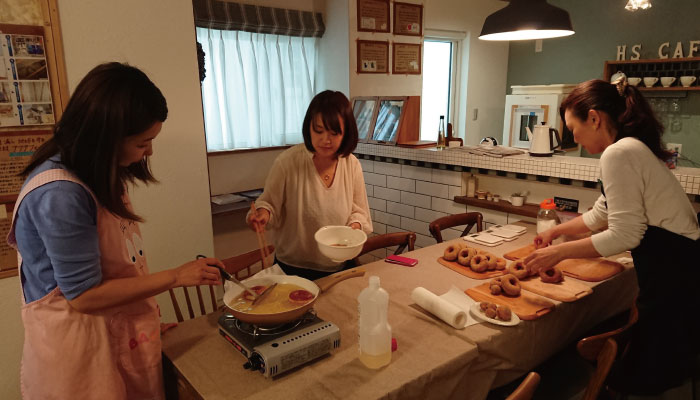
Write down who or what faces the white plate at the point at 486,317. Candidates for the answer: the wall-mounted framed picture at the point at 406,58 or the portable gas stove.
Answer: the wall-mounted framed picture

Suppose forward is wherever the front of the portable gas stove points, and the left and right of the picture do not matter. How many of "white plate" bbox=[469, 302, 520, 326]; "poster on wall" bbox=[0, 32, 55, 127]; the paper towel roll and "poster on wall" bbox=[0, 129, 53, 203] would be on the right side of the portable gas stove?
2

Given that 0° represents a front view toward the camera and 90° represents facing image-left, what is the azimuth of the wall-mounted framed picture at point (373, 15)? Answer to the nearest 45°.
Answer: approximately 0°

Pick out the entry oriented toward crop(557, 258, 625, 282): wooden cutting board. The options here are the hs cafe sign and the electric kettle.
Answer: the hs cafe sign

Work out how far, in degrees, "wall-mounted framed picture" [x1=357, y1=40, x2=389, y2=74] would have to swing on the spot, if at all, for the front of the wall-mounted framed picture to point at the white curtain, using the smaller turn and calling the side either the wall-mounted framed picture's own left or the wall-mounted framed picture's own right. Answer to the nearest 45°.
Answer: approximately 90° to the wall-mounted framed picture's own right

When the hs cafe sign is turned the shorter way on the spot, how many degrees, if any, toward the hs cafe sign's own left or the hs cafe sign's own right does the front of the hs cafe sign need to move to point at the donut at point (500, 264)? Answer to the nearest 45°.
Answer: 0° — it already faces it

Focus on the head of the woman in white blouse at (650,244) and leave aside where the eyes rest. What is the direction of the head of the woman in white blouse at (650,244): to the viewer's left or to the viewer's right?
to the viewer's left

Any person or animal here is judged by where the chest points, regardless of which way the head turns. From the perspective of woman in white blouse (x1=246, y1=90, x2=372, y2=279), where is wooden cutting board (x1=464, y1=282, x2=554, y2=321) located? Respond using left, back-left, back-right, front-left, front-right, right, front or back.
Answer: front-left

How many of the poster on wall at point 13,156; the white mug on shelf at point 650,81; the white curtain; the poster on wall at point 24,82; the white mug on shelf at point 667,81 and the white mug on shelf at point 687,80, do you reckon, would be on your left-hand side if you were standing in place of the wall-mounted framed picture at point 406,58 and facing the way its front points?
3

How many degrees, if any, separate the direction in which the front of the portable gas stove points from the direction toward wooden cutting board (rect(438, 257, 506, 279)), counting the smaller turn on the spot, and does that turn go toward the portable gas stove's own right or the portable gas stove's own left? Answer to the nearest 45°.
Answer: approximately 180°

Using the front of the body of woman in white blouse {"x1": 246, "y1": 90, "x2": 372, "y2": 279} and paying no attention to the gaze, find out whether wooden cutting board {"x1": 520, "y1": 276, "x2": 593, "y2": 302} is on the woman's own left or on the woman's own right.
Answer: on the woman's own left

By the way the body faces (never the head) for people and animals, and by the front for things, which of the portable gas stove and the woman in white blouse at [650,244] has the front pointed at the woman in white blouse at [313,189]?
the woman in white blouse at [650,244]
